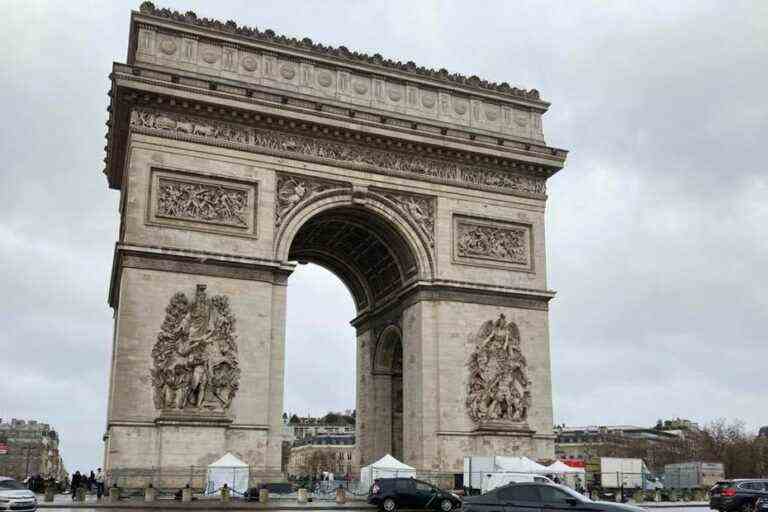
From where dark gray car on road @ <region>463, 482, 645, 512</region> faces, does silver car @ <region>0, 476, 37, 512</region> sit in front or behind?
behind

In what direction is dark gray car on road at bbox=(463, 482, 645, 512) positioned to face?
to the viewer's right

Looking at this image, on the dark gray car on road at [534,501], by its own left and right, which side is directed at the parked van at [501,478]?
left
